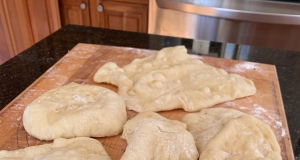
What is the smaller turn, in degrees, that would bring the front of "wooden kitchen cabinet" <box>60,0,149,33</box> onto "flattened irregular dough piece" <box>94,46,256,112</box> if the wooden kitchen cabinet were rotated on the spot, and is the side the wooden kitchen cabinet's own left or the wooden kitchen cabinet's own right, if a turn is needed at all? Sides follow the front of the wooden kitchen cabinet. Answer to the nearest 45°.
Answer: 0° — it already faces it

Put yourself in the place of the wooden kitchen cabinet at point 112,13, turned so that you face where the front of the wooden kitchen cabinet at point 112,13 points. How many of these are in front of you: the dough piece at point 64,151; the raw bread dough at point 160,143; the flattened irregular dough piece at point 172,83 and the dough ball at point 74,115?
4

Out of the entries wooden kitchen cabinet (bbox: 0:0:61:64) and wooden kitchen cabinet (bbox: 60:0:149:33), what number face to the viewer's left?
0

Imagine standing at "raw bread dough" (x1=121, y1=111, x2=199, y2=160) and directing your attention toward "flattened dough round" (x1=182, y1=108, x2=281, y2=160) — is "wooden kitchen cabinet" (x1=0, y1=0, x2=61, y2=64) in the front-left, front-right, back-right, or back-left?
back-left

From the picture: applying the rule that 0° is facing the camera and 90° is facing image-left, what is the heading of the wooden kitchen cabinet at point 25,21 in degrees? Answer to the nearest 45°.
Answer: approximately 315°

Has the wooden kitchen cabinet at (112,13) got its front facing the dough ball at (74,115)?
yes

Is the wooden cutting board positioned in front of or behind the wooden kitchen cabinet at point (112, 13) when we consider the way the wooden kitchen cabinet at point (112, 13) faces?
in front

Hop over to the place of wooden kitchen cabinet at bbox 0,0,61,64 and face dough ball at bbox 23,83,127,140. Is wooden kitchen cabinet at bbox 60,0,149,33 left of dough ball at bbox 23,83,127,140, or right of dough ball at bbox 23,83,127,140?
left

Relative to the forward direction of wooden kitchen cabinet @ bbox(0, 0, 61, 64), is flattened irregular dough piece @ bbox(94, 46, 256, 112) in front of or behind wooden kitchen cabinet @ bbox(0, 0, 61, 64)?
in front

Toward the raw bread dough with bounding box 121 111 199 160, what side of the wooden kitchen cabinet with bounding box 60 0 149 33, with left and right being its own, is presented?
front

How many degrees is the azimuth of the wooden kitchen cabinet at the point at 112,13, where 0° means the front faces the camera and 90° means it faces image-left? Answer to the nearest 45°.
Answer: approximately 0°
